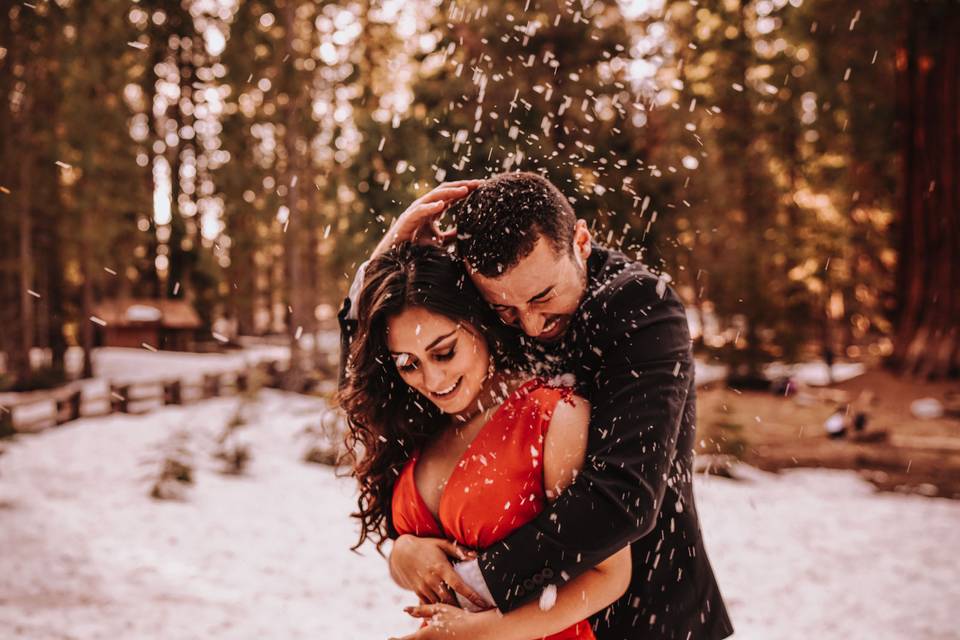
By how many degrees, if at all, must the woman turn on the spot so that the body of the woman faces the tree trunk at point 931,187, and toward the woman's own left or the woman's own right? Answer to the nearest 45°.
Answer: approximately 180°

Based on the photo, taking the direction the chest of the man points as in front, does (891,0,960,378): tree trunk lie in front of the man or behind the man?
behind

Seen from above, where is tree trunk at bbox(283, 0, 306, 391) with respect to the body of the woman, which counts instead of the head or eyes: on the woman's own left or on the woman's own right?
on the woman's own right

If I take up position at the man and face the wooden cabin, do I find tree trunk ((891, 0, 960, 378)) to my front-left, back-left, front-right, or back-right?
front-right

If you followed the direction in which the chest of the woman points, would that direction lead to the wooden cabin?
no

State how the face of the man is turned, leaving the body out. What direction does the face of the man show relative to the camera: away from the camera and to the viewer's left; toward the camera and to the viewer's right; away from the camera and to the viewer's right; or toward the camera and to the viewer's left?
toward the camera and to the viewer's left

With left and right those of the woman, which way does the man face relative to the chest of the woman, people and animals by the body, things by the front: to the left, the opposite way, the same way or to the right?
the same way

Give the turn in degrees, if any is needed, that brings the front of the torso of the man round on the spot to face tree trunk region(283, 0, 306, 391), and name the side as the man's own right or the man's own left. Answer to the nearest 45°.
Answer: approximately 135° to the man's own right

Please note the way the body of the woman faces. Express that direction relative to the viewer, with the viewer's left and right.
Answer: facing the viewer and to the left of the viewer
